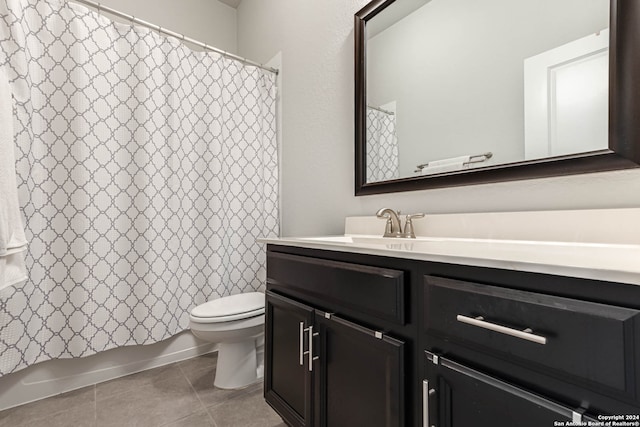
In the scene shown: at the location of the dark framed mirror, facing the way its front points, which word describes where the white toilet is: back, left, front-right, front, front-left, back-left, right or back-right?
front-right

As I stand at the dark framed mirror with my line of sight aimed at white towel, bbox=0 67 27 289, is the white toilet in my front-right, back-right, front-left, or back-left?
front-right

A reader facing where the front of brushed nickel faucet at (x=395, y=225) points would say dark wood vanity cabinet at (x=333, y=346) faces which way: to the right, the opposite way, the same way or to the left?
the same way

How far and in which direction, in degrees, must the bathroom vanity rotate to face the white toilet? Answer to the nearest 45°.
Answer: approximately 90° to its right

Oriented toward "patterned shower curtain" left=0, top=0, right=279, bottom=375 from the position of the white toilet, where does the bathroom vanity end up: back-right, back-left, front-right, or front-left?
back-left

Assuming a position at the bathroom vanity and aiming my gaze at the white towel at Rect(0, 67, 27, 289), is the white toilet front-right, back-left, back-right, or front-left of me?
front-right

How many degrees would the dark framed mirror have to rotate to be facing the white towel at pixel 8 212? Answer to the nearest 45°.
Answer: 0° — it already faces it

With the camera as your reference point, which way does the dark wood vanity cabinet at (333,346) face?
facing the viewer and to the left of the viewer

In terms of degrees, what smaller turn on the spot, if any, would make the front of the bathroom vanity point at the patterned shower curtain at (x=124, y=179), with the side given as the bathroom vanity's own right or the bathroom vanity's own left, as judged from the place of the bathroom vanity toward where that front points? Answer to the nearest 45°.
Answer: approximately 45° to the bathroom vanity's own right

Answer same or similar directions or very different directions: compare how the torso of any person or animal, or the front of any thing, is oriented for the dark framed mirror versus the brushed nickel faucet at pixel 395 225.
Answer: same or similar directions

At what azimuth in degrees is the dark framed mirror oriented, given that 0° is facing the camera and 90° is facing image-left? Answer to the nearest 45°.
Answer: approximately 45°

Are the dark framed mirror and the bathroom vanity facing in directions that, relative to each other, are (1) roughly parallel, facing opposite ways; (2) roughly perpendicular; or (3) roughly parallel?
roughly parallel

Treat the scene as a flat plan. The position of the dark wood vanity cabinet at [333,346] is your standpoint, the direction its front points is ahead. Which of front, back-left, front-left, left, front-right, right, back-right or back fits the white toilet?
right

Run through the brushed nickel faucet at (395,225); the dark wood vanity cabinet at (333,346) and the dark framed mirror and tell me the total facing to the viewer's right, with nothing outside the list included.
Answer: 0
